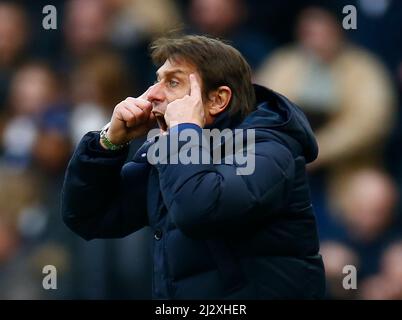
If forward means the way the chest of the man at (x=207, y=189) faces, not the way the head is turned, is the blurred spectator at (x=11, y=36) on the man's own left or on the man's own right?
on the man's own right

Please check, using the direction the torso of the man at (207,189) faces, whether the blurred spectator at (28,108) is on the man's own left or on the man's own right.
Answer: on the man's own right

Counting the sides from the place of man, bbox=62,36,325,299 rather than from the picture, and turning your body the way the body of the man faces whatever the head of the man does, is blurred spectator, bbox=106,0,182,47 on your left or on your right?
on your right

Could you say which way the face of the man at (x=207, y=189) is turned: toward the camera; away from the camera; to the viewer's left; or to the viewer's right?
to the viewer's left
